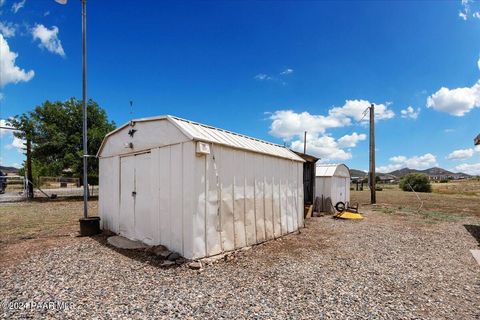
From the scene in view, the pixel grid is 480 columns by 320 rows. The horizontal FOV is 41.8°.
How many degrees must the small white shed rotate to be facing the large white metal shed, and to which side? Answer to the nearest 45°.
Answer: approximately 45° to its right

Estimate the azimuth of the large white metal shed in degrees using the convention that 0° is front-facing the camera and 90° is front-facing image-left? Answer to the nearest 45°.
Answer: approximately 45°

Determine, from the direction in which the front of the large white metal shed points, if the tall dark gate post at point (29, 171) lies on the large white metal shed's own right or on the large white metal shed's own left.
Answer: on the large white metal shed's own right

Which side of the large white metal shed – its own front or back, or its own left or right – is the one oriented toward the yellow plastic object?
back

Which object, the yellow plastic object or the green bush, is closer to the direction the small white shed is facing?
the yellow plastic object

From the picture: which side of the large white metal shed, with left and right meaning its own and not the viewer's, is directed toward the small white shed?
back

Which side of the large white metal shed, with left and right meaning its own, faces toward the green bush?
back
